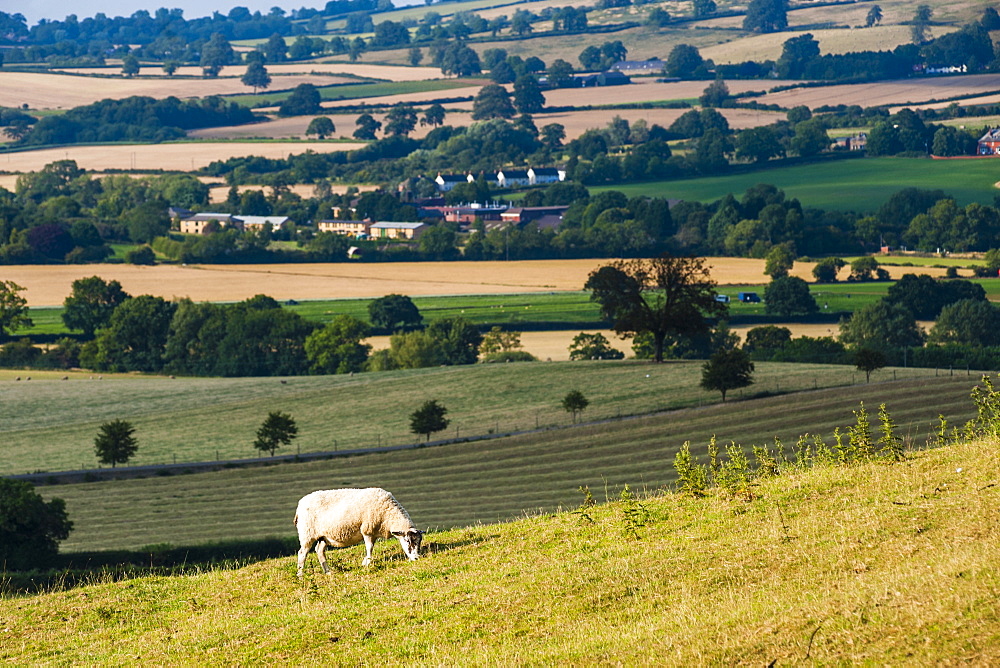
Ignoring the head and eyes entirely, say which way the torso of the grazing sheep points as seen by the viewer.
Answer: to the viewer's right
